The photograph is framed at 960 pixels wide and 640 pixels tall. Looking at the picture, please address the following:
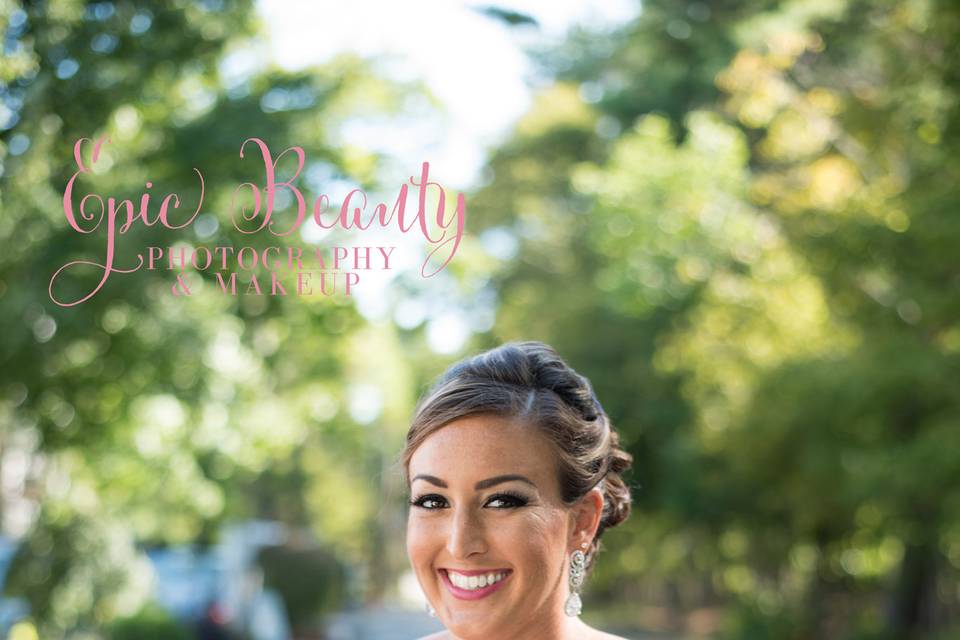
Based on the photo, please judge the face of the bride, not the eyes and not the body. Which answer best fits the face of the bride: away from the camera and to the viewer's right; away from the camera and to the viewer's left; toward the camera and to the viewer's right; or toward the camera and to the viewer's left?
toward the camera and to the viewer's left
